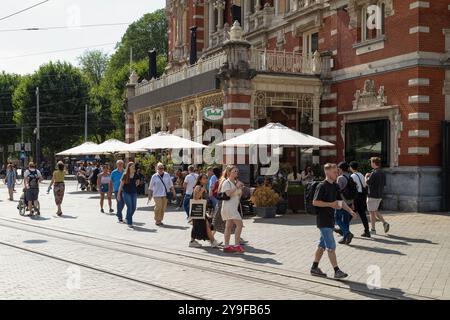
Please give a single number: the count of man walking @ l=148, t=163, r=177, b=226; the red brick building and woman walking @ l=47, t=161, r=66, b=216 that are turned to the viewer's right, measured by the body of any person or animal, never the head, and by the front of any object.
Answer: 0

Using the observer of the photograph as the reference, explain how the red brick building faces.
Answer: facing the viewer and to the left of the viewer

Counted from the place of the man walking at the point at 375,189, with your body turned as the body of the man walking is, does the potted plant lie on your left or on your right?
on your right

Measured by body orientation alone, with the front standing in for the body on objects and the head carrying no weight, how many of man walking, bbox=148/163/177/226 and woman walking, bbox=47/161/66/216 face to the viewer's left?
0

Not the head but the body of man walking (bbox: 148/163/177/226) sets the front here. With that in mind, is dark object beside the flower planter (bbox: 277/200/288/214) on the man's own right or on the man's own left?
on the man's own left

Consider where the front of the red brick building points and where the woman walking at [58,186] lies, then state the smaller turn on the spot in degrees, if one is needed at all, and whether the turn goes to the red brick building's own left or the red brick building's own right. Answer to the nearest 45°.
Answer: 0° — it already faces them

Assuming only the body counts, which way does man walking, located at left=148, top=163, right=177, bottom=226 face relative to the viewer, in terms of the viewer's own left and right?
facing the viewer

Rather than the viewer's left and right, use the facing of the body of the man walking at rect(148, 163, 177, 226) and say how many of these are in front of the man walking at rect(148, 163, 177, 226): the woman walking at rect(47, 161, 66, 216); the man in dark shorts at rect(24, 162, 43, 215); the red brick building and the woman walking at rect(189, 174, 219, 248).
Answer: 1
